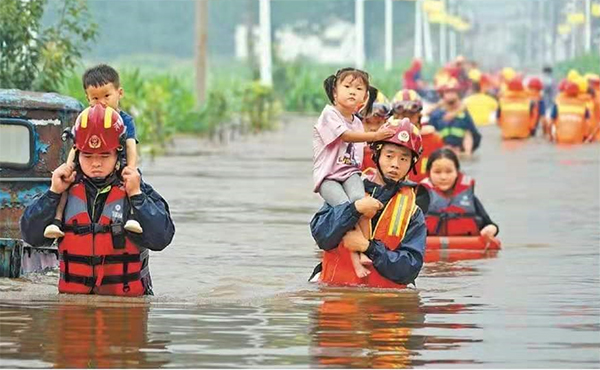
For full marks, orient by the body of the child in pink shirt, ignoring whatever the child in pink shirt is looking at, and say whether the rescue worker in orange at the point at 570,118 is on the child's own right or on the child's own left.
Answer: on the child's own left

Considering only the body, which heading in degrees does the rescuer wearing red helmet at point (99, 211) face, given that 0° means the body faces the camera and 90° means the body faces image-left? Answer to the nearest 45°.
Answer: approximately 0°

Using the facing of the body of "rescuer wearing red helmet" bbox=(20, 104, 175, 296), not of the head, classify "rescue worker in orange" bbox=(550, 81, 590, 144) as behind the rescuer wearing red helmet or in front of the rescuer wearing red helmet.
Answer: behind

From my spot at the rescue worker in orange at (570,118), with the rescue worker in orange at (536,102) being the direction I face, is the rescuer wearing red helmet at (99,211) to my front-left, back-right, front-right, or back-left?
back-left
